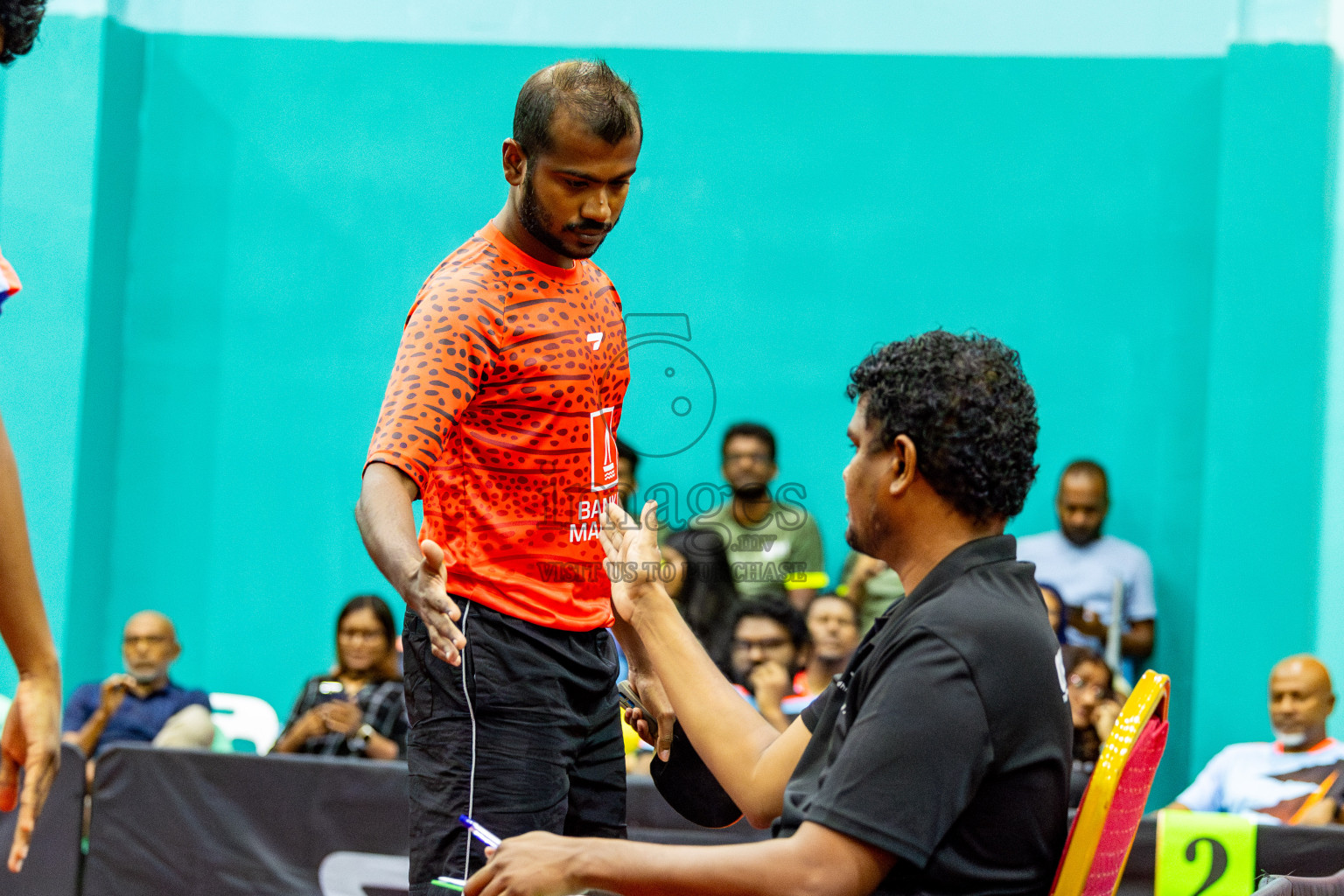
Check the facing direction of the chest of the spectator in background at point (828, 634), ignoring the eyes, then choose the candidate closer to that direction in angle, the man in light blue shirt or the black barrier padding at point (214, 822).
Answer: the black barrier padding

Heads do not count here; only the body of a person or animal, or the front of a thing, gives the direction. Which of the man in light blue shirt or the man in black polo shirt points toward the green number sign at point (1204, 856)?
the man in light blue shirt

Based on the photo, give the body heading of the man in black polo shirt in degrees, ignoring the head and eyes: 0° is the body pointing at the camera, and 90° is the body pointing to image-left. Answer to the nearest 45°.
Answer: approximately 90°

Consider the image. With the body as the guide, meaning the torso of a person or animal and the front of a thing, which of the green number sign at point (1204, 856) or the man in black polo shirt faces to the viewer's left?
the man in black polo shirt

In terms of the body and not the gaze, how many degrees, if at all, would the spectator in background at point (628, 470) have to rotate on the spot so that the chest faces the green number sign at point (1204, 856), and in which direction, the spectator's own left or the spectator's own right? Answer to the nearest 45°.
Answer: approximately 45° to the spectator's own left

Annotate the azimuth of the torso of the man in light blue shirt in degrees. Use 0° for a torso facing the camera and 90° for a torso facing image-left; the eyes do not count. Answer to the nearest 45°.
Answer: approximately 0°

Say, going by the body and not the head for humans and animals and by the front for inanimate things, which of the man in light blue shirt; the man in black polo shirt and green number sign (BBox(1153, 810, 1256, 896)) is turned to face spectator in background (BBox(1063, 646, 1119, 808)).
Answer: the man in light blue shirt

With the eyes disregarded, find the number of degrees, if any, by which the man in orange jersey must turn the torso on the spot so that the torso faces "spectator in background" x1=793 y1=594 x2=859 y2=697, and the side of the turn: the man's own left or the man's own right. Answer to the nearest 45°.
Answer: approximately 135° to the man's own left

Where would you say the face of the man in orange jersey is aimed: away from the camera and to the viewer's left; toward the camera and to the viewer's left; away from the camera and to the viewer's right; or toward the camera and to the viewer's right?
toward the camera and to the viewer's right

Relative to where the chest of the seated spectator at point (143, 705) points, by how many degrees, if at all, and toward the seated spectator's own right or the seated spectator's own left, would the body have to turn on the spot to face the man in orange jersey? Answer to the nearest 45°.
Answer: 0° — they already face them
